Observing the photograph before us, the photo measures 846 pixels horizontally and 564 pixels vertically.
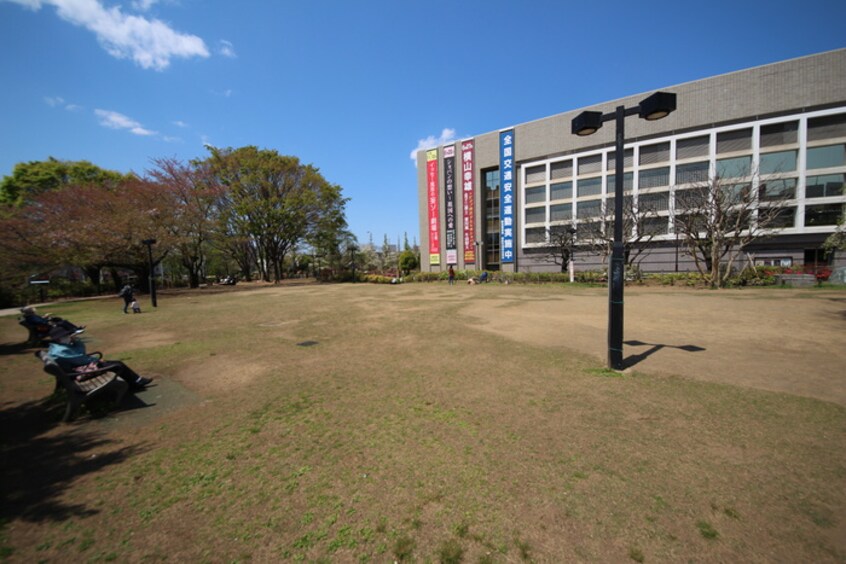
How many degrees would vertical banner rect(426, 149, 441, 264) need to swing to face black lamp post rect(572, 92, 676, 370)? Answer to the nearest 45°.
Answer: approximately 45° to its left

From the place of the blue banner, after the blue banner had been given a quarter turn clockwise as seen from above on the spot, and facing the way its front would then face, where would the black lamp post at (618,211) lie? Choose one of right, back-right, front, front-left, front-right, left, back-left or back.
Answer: back-left

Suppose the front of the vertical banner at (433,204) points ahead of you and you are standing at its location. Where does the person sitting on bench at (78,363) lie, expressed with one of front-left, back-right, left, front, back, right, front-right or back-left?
front-left

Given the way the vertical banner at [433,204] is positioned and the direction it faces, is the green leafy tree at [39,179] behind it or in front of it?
in front

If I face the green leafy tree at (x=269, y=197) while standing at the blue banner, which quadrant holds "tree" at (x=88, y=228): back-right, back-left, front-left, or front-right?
front-left

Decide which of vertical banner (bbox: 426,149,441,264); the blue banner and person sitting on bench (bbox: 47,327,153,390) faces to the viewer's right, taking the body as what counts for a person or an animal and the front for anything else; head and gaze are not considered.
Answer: the person sitting on bench

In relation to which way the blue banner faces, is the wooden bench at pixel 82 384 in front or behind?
in front

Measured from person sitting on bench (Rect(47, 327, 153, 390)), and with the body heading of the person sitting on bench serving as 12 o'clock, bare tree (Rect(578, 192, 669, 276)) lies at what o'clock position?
The bare tree is roughly at 12 o'clock from the person sitting on bench.

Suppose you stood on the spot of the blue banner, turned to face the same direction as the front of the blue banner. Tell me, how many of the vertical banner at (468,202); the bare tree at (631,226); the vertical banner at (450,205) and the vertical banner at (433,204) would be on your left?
1

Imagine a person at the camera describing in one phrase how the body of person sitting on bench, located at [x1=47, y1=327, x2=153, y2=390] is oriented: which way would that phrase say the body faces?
to the viewer's right

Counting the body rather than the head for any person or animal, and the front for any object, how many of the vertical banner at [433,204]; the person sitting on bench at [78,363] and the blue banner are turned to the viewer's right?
1

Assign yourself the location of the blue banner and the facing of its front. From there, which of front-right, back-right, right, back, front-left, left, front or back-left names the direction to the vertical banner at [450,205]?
front-right

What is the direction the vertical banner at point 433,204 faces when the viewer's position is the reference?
facing the viewer and to the left of the viewer

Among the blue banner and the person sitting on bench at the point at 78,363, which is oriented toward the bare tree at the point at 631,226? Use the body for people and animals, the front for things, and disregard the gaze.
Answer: the person sitting on bench

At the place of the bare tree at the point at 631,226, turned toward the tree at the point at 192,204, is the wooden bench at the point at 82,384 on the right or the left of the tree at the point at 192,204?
left

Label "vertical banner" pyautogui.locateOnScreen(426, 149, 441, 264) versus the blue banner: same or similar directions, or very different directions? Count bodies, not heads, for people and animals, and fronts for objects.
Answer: same or similar directions
